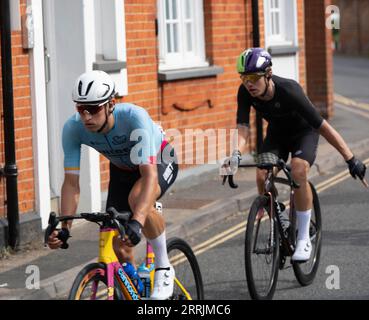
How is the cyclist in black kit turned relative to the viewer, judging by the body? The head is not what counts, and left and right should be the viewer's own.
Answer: facing the viewer and to the left of the viewer

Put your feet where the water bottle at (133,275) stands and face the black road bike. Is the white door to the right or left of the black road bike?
left

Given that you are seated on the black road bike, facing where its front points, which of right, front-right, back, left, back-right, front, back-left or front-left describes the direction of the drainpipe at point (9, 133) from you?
right

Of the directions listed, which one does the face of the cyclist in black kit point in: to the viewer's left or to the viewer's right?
to the viewer's left

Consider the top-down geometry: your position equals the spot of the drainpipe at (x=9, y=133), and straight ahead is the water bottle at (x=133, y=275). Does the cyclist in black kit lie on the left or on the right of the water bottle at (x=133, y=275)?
left

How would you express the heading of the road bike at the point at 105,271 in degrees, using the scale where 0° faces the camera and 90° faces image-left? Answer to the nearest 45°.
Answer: approximately 45°

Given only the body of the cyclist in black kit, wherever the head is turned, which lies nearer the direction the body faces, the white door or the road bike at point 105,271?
the road bike

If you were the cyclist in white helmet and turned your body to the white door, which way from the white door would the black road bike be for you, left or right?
right

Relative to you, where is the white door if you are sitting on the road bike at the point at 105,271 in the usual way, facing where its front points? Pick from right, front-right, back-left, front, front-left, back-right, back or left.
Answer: back-right

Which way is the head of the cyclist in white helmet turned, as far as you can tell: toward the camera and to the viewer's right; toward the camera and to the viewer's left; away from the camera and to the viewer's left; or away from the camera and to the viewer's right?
toward the camera and to the viewer's left

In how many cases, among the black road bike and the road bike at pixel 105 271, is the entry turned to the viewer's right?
0
